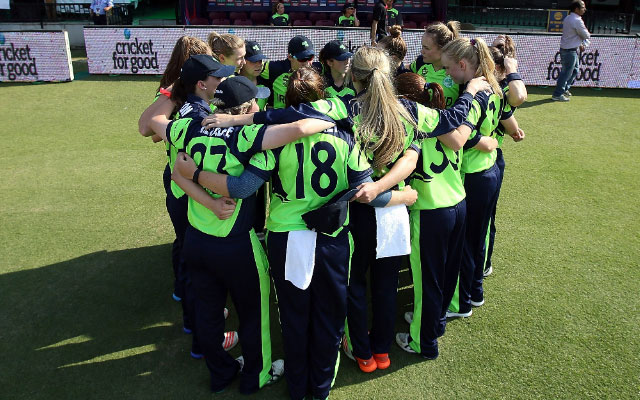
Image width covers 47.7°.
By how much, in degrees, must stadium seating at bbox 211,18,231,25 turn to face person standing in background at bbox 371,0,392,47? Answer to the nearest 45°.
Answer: approximately 45° to its left

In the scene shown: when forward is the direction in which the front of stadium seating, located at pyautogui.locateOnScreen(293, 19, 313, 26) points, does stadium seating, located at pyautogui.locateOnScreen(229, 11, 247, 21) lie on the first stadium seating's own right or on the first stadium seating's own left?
on the first stadium seating's own right

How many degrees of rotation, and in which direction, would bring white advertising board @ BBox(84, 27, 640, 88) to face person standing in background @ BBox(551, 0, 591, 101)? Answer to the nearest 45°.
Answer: approximately 90° to its left

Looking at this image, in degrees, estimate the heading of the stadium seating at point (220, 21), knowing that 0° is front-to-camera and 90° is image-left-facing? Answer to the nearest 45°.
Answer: approximately 0°
